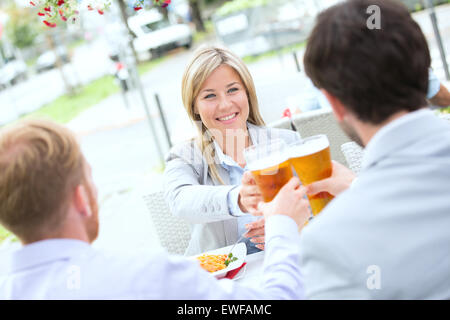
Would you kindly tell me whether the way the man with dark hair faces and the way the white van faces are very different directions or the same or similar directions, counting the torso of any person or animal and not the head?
very different directions

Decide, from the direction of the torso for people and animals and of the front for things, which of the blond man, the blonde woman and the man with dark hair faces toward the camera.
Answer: the blonde woman

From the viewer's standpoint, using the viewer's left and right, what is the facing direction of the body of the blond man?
facing away from the viewer and to the right of the viewer

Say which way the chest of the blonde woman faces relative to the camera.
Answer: toward the camera

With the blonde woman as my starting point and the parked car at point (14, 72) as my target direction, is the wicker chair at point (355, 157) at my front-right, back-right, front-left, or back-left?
back-right

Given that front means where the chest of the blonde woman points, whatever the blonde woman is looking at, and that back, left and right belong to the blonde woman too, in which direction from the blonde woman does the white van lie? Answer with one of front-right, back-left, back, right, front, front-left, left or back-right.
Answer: back

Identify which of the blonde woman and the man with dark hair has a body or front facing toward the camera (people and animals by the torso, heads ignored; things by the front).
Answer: the blonde woman

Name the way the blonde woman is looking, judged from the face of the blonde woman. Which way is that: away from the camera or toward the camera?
toward the camera

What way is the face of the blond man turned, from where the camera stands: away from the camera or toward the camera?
away from the camera

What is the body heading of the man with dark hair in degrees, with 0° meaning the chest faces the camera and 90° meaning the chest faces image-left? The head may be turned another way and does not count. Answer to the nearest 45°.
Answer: approximately 135°

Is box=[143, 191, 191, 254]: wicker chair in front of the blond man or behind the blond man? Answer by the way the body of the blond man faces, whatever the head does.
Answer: in front

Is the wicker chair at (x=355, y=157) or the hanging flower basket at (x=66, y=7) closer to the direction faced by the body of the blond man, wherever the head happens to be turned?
the wicker chair

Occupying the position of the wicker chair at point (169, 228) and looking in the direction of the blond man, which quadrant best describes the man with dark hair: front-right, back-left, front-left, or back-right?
front-left

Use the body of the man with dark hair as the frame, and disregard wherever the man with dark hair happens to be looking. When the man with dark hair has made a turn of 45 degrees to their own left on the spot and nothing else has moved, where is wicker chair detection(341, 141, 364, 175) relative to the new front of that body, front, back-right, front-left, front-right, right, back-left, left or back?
right

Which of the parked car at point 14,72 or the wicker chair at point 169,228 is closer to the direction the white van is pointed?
the wicker chair

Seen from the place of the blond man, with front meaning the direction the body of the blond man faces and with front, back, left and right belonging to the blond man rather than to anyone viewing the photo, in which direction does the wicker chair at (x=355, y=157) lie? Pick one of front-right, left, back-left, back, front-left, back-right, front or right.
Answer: front

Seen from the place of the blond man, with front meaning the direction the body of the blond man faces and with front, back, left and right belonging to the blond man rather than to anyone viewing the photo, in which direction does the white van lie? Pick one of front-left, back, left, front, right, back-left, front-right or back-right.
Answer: front-left

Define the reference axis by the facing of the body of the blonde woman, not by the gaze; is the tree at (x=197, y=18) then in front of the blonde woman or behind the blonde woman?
behind
